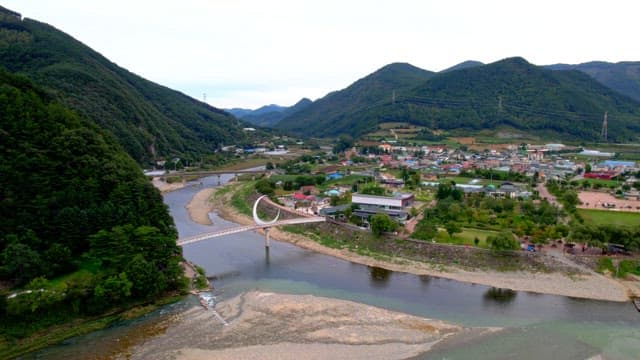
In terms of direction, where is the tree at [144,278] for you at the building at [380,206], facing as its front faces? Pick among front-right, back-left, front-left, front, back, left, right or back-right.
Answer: front-right

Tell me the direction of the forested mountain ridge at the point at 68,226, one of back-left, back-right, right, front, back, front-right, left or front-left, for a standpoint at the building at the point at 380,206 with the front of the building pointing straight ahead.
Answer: front-right

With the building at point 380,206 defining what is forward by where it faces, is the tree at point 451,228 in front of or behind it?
in front

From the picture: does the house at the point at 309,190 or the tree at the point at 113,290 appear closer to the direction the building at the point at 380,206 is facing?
the tree

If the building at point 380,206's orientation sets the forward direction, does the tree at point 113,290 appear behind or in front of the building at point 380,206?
in front

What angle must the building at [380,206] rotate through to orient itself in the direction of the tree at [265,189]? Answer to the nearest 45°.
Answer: approximately 135° to its right

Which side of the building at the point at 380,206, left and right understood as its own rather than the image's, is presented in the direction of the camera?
front

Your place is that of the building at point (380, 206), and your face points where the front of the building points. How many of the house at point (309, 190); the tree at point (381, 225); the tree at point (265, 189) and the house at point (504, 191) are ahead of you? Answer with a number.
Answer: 1

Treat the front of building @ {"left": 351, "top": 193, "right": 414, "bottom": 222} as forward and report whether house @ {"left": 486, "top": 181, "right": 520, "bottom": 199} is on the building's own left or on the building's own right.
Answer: on the building's own left

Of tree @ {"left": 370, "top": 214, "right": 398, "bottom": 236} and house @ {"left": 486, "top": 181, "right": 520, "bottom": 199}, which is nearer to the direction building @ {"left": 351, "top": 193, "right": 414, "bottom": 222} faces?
the tree

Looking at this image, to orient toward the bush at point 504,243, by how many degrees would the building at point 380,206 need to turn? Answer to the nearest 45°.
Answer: approximately 45° to its left

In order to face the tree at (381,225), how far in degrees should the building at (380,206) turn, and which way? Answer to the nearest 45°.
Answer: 0° — it already faces it

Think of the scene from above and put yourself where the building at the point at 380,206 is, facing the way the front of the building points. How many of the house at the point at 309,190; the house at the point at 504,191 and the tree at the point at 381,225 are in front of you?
1
